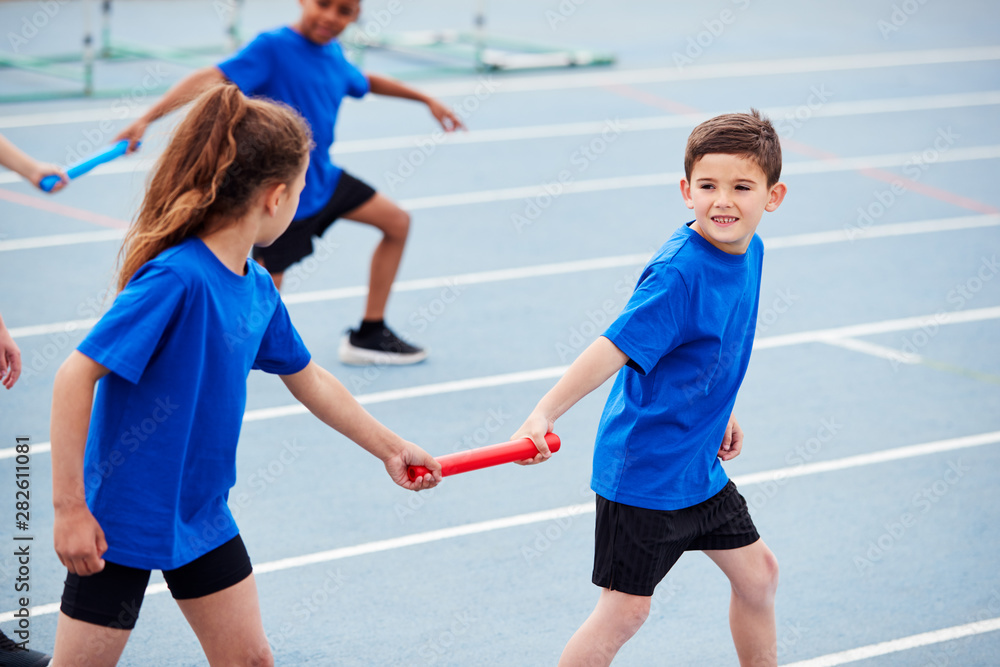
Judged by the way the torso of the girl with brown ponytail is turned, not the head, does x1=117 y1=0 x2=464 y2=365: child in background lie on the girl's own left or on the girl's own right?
on the girl's own left

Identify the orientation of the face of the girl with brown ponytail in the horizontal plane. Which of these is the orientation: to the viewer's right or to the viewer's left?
to the viewer's right

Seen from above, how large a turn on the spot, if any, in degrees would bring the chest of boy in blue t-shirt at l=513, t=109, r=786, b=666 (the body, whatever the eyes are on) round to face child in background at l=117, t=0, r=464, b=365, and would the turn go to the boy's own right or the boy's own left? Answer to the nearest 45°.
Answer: approximately 180°

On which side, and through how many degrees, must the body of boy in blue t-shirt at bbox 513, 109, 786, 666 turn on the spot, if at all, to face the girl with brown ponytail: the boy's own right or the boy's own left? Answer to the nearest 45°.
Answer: approximately 90° to the boy's own right

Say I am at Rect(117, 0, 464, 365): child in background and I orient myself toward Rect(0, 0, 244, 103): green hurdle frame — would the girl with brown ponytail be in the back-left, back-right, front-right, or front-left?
back-left

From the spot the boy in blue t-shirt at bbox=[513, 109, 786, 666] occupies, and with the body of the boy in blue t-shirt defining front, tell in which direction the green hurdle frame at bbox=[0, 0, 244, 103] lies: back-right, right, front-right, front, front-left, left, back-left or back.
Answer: back
